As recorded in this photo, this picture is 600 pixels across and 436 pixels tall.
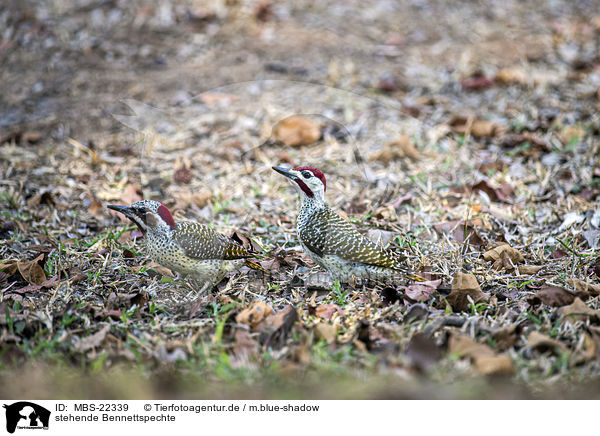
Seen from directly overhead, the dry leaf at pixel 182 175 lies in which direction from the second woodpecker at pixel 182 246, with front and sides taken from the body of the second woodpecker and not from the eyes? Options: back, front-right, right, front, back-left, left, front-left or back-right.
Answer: right

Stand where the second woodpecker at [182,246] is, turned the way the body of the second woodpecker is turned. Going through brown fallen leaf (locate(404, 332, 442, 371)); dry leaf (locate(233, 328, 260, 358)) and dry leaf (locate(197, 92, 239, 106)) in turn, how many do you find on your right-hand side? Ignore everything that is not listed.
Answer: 1

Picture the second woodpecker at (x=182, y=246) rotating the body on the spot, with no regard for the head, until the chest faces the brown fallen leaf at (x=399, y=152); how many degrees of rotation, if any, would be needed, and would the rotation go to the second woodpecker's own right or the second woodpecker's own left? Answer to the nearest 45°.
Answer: approximately 135° to the second woodpecker's own right

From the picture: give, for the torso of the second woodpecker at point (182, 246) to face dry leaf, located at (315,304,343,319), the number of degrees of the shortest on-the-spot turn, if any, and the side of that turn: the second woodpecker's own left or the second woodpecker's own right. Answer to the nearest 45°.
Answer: approximately 135° to the second woodpecker's own left

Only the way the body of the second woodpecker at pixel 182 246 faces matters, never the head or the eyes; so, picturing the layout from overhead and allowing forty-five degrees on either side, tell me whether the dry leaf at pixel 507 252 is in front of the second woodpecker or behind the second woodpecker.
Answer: behind

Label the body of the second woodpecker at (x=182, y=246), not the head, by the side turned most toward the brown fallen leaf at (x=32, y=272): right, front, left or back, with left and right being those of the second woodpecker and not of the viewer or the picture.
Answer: front

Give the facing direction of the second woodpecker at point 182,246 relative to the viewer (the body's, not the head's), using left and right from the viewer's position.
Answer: facing to the left of the viewer

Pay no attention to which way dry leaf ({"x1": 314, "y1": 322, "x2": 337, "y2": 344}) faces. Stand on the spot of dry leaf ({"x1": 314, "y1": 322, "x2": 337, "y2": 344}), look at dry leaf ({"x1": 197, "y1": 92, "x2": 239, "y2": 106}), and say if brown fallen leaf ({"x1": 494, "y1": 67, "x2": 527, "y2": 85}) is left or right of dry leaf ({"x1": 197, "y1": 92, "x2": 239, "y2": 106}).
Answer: right

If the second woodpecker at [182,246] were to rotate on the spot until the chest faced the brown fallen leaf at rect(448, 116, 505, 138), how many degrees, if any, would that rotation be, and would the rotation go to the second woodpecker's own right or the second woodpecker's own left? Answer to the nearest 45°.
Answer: approximately 135° to the second woodpecker's own right

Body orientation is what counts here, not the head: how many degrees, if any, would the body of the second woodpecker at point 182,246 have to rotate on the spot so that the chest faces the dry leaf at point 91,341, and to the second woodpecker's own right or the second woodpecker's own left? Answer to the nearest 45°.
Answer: approximately 45° to the second woodpecker's own left

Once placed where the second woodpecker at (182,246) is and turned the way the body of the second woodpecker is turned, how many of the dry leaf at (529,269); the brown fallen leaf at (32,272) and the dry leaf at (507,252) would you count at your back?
2

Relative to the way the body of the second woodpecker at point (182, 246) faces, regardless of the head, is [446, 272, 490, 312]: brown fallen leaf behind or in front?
behind
